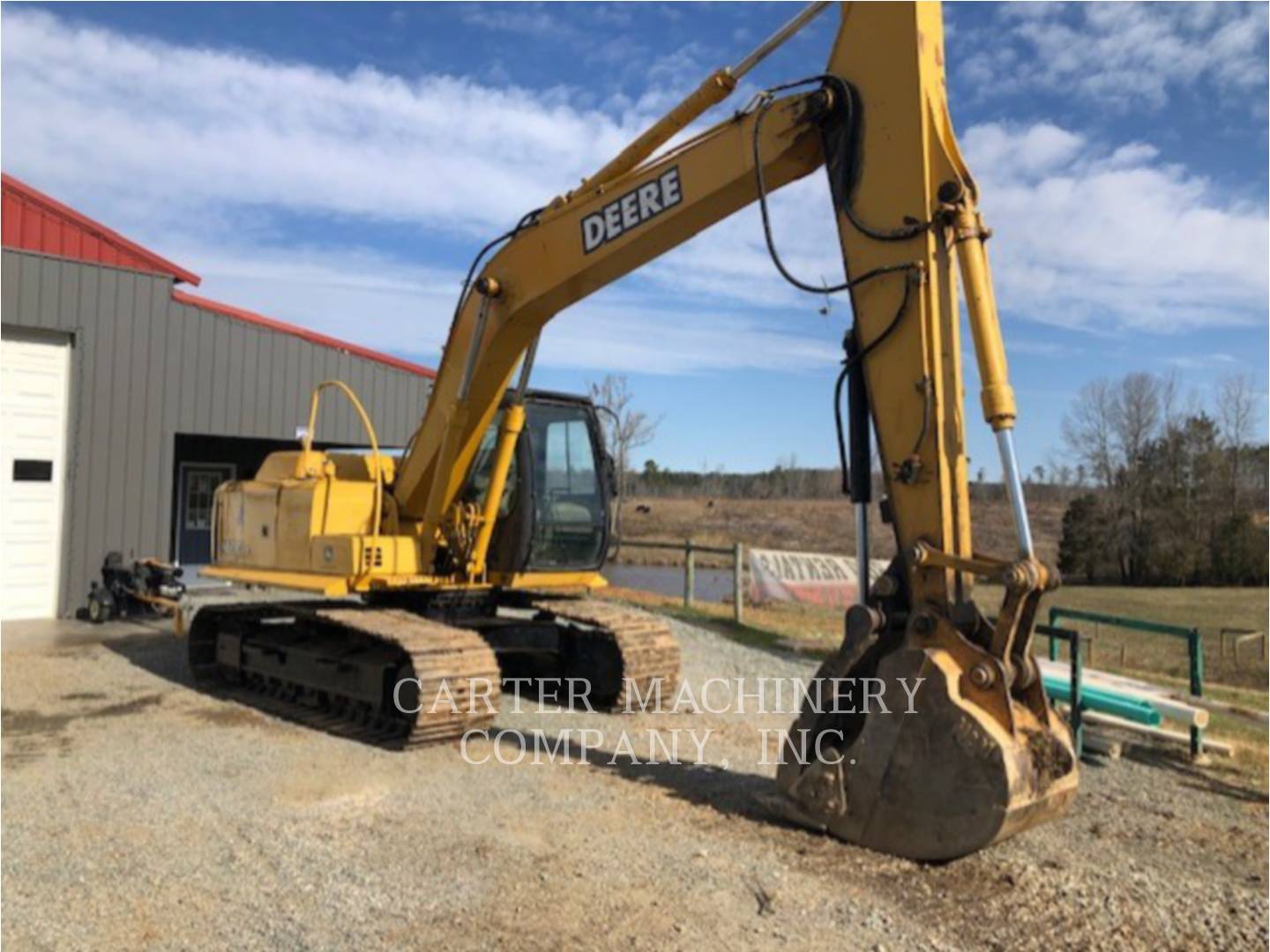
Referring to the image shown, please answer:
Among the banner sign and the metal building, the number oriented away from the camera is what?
1

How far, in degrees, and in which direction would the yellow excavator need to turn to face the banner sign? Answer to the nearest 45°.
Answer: approximately 135° to its left

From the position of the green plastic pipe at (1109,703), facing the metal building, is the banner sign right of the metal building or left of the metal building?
right

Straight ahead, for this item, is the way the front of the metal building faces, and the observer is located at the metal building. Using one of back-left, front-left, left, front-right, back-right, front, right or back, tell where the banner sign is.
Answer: front-left

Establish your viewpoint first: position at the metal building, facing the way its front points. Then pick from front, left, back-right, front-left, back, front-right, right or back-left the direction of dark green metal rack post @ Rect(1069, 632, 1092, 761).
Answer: front

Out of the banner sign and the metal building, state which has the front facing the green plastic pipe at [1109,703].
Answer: the metal building

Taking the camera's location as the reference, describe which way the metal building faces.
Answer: facing the viewer and to the right of the viewer

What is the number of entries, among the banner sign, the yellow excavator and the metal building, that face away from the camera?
1

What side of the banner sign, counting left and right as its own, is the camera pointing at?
back

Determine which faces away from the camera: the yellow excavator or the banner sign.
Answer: the banner sign

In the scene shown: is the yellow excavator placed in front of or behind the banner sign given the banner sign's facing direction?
behind

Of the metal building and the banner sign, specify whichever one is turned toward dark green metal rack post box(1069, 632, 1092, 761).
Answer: the metal building

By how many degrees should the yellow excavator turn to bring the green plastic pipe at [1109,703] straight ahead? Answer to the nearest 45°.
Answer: approximately 90° to its left

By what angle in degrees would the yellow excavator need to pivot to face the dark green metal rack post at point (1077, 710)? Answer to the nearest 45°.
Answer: approximately 90° to its left

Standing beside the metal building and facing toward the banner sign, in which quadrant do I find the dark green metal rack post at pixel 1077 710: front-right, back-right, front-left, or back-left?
front-right
